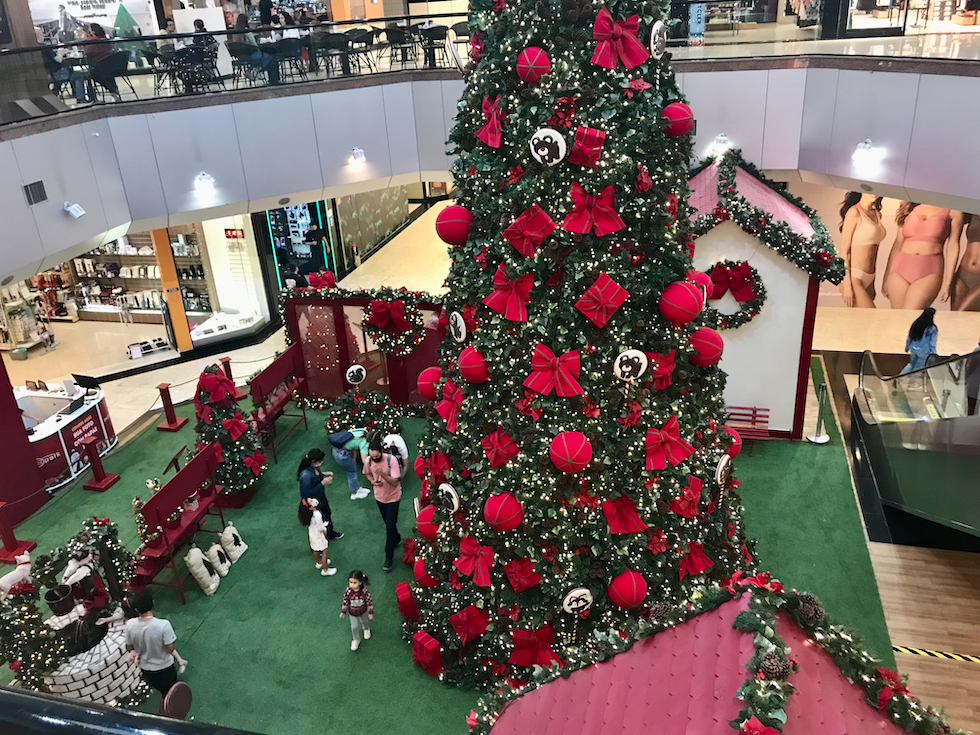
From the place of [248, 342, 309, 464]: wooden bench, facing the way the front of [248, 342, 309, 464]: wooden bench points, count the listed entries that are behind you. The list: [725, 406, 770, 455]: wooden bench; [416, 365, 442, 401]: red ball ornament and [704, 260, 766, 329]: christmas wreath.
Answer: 0

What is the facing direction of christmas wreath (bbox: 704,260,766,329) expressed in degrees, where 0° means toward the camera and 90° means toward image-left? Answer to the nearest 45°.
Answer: approximately 0°

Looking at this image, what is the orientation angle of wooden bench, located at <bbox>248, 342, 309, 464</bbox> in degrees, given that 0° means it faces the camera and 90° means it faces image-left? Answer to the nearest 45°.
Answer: approximately 315°

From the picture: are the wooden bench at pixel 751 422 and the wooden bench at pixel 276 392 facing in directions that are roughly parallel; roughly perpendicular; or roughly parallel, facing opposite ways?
roughly perpendicular

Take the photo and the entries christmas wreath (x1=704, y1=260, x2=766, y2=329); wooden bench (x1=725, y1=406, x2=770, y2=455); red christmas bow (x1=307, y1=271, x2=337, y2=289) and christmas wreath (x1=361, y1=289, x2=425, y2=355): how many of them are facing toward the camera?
4

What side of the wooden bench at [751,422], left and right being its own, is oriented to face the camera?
front

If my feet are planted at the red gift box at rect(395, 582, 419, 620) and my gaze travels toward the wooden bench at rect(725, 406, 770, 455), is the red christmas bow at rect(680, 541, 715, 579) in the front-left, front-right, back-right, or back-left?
front-right

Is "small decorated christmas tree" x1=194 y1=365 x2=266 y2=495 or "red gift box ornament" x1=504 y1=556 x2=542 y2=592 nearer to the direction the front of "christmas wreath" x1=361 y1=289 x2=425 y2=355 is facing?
the red gift box ornament

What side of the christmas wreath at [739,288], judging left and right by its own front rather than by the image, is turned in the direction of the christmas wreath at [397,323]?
right

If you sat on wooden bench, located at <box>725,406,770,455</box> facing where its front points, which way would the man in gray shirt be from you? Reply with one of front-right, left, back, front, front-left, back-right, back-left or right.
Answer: front-right

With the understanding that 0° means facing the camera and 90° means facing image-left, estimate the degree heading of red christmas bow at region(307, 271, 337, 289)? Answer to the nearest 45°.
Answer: approximately 0°

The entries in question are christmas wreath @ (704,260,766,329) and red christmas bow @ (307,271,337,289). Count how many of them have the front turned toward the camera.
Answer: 2

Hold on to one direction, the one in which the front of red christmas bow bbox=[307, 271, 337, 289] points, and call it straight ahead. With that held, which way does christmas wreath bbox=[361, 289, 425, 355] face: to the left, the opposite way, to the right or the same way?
the same way

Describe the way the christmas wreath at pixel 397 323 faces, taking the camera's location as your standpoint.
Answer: facing the viewer

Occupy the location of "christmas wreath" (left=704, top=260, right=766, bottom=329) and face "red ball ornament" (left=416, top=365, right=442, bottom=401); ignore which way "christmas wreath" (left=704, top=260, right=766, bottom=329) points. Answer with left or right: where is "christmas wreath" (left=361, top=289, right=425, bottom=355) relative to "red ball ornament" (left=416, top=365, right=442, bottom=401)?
right

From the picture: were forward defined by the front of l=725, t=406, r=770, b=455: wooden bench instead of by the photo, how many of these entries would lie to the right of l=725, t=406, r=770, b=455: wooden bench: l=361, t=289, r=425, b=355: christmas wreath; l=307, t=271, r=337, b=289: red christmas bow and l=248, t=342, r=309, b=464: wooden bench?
3

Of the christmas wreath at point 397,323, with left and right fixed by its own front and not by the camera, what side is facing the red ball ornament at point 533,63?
front
